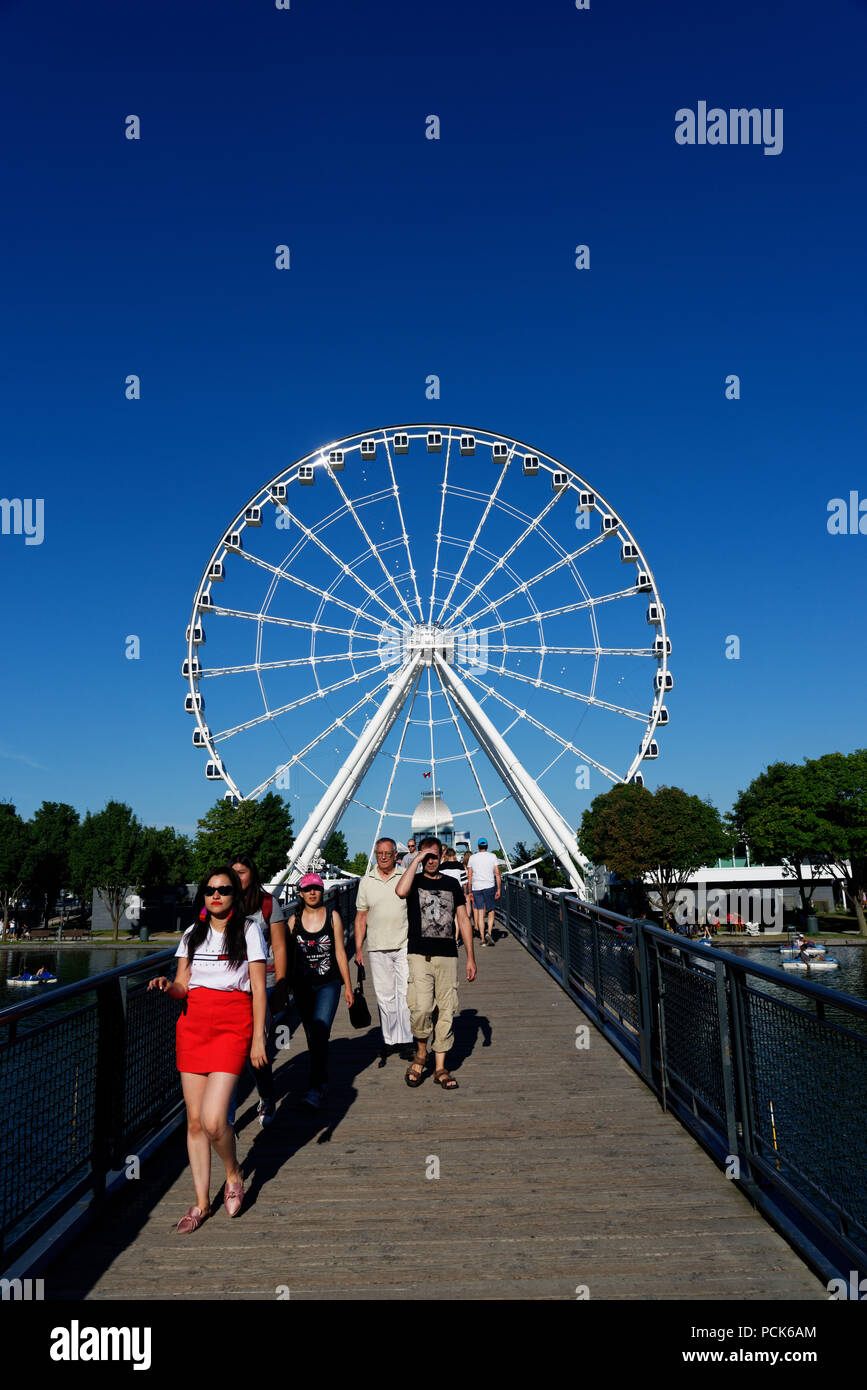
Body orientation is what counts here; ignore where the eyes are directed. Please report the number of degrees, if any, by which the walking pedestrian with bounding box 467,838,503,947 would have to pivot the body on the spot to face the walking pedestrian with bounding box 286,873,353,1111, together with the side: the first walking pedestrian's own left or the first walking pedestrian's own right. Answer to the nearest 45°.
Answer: approximately 180°

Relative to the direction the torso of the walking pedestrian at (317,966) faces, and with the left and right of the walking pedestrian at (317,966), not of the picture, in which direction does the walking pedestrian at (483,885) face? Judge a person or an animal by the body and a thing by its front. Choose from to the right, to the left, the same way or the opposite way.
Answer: the opposite way

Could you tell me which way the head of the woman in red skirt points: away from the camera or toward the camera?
toward the camera

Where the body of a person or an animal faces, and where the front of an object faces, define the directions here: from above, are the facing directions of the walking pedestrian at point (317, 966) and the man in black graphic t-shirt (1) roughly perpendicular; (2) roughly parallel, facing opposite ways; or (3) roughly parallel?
roughly parallel

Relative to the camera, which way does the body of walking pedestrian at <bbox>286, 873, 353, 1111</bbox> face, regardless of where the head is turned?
toward the camera

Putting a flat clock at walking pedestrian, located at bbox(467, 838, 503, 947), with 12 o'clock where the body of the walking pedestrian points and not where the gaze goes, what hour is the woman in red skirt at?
The woman in red skirt is roughly at 6 o'clock from the walking pedestrian.

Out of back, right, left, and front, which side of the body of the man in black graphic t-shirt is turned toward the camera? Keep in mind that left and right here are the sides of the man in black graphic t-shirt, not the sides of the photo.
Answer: front

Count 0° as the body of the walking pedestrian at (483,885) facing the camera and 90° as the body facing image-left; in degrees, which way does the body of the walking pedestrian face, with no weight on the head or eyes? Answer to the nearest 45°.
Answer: approximately 180°

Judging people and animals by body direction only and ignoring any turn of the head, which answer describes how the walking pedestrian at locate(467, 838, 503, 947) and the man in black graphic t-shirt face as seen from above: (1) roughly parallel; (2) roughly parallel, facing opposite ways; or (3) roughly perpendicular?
roughly parallel, facing opposite ways

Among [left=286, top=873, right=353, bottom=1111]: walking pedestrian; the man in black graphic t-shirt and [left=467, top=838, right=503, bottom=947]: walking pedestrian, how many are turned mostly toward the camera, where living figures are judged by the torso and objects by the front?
2

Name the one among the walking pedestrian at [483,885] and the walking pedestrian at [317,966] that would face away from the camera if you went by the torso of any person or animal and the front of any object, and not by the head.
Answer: the walking pedestrian at [483,885]

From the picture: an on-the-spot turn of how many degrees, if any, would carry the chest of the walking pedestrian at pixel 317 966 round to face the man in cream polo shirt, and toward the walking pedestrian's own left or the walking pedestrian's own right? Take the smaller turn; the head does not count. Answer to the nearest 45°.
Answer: approximately 135° to the walking pedestrian's own left

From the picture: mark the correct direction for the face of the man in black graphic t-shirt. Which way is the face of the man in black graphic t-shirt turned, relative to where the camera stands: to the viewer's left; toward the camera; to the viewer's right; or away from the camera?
toward the camera

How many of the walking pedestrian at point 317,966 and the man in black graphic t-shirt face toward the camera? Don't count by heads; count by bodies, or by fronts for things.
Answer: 2

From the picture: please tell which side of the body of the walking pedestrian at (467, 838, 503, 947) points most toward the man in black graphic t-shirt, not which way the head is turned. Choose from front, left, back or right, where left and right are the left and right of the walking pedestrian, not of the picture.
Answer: back

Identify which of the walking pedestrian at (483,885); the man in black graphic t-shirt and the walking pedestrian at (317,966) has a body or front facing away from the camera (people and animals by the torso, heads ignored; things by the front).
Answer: the walking pedestrian at (483,885)
